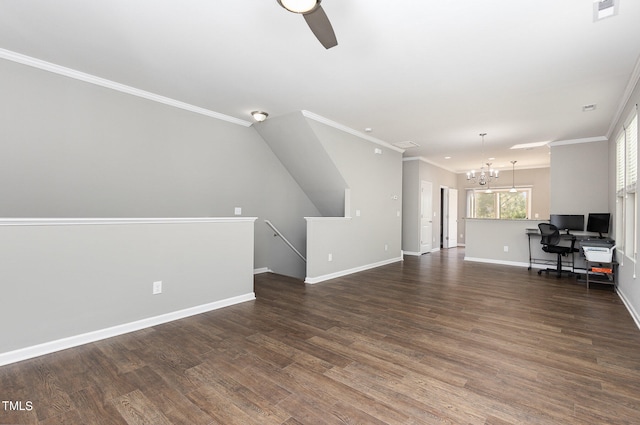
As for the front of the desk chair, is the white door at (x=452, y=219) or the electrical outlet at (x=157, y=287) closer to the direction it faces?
the white door

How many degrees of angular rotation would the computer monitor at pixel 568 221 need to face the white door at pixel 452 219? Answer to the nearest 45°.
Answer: approximately 135° to its right

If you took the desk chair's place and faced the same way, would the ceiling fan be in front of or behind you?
behind

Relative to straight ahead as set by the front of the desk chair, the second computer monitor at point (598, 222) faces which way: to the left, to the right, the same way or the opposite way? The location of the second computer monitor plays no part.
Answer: the opposite way

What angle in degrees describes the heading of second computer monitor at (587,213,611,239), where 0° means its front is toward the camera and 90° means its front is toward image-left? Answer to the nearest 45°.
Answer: approximately 45°

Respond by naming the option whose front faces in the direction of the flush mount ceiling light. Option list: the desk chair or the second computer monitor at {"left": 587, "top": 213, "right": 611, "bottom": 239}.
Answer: the second computer monitor

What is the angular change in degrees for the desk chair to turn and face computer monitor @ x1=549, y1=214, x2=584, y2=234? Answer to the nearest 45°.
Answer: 0° — it already faces it

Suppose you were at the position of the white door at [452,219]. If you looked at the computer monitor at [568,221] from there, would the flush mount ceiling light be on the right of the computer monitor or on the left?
right

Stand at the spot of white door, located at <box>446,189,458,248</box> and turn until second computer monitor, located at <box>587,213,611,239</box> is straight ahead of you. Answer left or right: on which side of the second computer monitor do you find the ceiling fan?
right

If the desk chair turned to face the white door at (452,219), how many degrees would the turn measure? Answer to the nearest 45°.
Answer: approximately 90° to its left

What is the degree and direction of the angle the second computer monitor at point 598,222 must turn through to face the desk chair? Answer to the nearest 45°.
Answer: approximately 45° to its right

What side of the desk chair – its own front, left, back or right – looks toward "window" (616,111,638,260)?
right

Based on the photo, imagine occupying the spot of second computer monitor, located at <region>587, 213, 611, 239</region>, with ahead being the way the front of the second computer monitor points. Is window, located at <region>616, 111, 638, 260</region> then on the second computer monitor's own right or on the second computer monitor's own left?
on the second computer monitor's own left

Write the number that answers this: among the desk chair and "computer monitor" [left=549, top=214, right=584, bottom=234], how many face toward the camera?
1

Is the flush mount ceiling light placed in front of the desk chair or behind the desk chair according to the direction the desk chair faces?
behind
